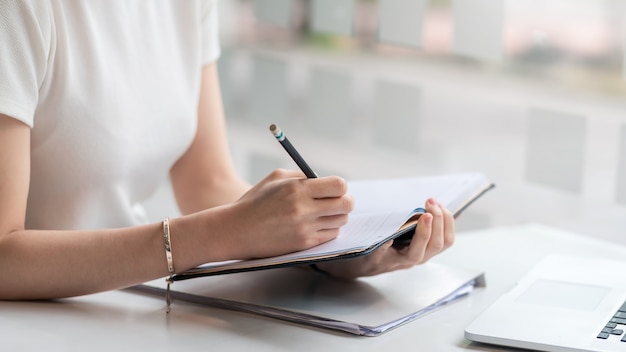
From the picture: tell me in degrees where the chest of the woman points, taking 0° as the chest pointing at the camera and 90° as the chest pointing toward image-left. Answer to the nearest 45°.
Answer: approximately 315°

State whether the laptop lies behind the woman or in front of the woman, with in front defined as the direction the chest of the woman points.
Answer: in front

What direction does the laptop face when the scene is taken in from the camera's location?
facing to the left of the viewer

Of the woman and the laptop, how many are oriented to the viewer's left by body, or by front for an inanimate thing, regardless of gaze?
1

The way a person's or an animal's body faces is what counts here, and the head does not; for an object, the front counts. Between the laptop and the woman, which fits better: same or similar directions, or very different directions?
very different directions

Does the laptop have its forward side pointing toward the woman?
yes
